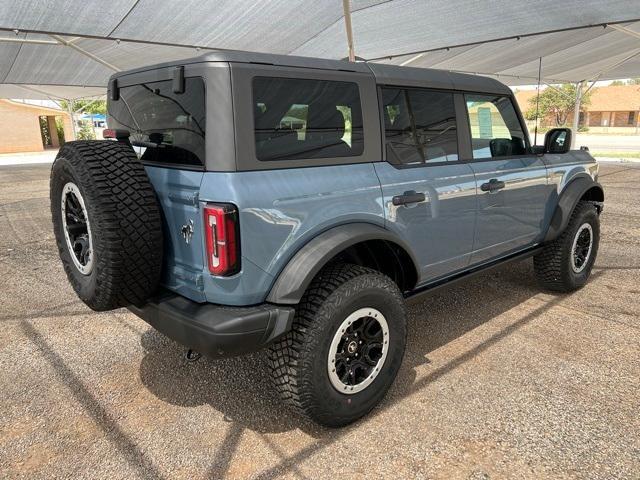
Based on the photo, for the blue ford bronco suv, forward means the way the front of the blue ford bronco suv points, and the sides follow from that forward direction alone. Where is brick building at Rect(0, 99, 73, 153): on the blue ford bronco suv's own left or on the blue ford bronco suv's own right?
on the blue ford bronco suv's own left

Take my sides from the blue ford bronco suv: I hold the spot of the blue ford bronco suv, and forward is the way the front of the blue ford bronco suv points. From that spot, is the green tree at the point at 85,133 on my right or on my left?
on my left

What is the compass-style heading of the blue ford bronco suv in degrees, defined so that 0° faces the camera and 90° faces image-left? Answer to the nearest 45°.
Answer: approximately 225°
